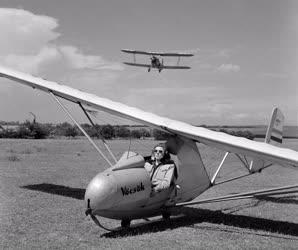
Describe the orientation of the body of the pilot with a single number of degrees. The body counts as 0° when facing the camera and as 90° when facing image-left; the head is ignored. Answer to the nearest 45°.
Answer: approximately 45°
